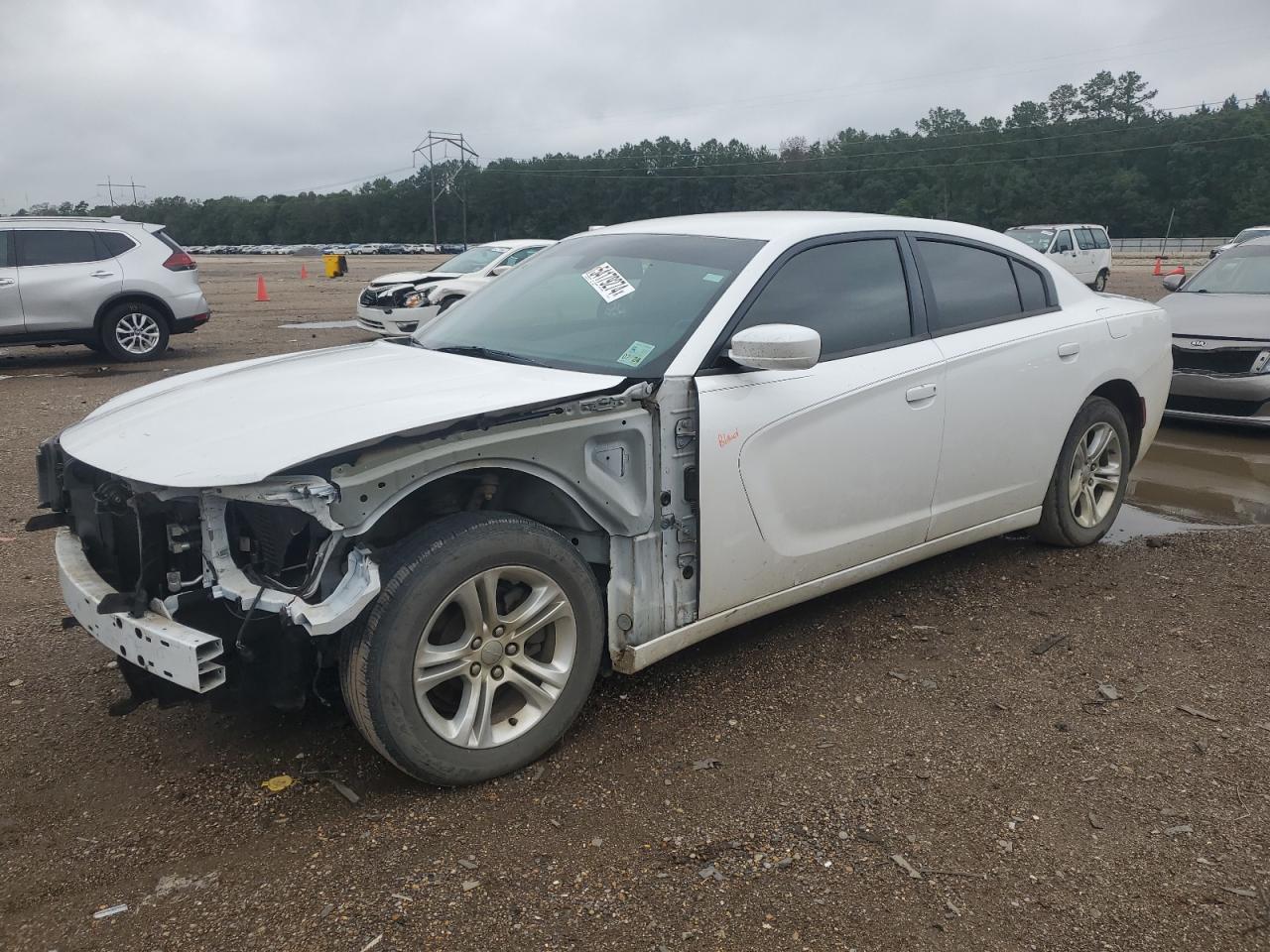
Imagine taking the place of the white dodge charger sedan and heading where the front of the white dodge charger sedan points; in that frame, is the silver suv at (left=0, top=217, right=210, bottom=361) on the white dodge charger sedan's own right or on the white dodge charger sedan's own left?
on the white dodge charger sedan's own right

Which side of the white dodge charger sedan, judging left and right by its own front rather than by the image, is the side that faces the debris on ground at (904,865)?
left

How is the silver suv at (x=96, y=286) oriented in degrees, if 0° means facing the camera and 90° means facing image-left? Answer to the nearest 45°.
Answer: approximately 90°

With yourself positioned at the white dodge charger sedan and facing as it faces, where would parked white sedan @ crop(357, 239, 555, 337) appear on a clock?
The parked white sedan is roughly at 4 o'clock from the white dodge charger sedan.

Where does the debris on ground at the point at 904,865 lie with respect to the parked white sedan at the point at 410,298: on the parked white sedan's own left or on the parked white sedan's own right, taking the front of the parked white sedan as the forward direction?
on the parked white sedan's own left

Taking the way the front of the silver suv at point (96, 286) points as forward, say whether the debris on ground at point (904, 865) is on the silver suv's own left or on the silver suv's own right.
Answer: on the silver suv's own left

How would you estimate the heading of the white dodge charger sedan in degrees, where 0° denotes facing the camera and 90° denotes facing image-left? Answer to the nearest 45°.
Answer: approximately 45°
